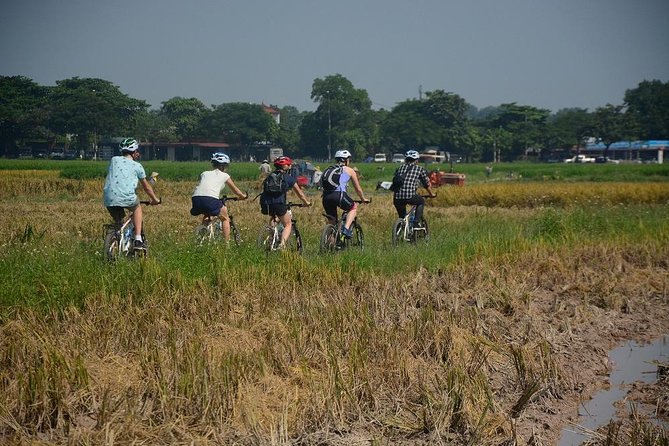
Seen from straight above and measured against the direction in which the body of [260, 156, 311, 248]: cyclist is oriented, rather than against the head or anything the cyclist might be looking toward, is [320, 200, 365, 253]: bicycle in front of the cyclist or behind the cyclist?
in front

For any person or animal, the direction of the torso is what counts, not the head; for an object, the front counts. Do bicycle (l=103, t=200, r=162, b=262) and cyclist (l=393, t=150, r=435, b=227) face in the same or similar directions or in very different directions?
same or similar directions

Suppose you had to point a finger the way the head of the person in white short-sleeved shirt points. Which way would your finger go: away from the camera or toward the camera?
away from the camera

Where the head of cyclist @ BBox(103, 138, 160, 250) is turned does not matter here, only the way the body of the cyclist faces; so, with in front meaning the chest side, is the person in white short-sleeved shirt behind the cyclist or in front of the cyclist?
in front

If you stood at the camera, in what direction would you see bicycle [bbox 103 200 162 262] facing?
facing away from the viewer and to the right of the viewer

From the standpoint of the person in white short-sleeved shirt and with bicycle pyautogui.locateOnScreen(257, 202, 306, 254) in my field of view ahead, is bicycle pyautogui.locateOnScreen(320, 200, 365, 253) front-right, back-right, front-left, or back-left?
front-left
